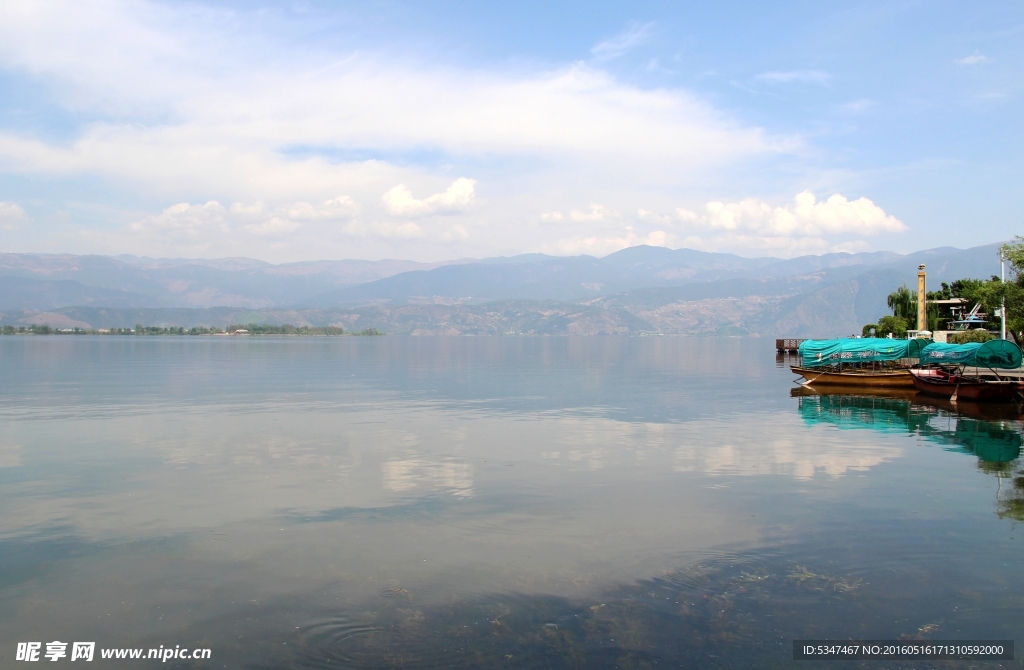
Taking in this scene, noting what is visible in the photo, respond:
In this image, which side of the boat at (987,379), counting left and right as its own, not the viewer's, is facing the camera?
left
